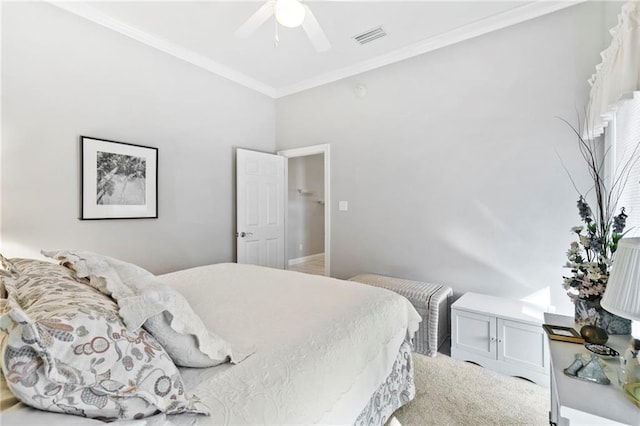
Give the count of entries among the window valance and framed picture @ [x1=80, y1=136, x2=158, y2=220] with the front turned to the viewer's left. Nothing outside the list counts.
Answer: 1

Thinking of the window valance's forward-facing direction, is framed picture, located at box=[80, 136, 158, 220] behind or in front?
in front

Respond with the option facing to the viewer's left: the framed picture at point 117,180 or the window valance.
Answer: the window valance

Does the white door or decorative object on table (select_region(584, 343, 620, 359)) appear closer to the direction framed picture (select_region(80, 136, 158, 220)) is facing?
the decorative object on table

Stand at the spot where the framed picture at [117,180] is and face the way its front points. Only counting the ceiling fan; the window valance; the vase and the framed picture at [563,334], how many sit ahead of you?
4

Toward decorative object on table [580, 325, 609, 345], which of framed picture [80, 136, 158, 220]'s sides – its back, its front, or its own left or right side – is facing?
front

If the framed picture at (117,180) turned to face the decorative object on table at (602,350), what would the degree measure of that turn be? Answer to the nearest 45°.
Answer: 0° — it already faces it

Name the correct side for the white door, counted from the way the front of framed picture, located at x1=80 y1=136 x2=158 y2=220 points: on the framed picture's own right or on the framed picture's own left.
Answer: on the framed picture's own left

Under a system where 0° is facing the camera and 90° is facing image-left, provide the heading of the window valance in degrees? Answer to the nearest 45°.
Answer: approximately 90°

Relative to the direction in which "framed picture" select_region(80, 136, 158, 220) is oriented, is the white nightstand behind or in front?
in front
